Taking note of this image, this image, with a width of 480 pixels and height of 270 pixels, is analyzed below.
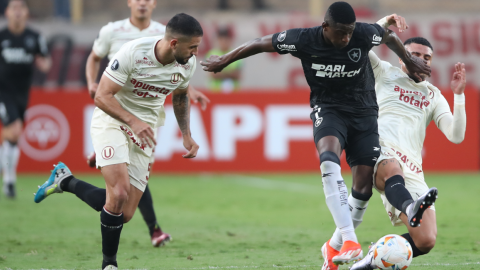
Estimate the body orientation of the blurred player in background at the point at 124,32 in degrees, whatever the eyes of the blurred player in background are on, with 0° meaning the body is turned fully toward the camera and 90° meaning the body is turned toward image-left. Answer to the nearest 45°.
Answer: approximately 0°

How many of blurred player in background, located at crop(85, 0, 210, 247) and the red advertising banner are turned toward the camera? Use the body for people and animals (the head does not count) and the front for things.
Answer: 2

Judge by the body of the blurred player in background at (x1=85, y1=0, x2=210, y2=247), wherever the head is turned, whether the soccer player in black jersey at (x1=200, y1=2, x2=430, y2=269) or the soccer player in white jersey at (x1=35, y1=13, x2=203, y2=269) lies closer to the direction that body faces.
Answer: the soccer player in white jersey

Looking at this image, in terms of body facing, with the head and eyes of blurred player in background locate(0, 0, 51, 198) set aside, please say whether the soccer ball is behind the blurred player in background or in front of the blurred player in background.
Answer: in front

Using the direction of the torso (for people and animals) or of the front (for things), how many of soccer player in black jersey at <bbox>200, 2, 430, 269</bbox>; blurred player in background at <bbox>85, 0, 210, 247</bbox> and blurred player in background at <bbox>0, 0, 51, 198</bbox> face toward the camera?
3

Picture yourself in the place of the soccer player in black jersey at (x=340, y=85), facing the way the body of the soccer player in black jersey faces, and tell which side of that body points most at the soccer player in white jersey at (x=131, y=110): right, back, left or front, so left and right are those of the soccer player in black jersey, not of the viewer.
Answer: right

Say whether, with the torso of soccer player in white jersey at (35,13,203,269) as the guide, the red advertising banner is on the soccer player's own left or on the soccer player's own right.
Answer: on the soccer player's own left

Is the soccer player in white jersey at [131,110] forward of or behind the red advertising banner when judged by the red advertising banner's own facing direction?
forward

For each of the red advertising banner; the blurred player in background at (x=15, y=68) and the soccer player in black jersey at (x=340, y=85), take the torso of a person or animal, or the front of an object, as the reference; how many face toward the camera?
3
